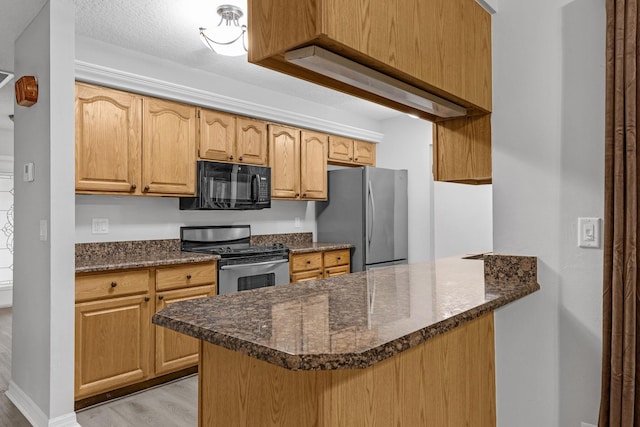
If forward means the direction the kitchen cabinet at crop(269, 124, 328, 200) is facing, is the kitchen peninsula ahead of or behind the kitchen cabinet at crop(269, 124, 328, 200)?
ahead

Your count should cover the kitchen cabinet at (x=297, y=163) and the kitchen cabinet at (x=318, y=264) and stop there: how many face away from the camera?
0

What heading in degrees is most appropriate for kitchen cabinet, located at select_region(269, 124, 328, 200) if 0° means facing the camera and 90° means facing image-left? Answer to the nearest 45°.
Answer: approximately 315°

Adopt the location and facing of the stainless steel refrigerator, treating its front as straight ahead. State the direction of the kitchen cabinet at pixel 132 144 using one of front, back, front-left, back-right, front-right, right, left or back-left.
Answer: right

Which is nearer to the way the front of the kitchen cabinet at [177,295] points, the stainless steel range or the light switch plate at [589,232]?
the light switch plate

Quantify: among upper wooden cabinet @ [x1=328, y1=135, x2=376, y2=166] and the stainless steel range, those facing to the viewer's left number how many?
0

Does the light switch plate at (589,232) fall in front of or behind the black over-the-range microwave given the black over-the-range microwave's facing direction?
in front

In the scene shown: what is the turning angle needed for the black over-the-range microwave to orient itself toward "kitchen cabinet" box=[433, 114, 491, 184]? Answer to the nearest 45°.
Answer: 0° — it already faces it
